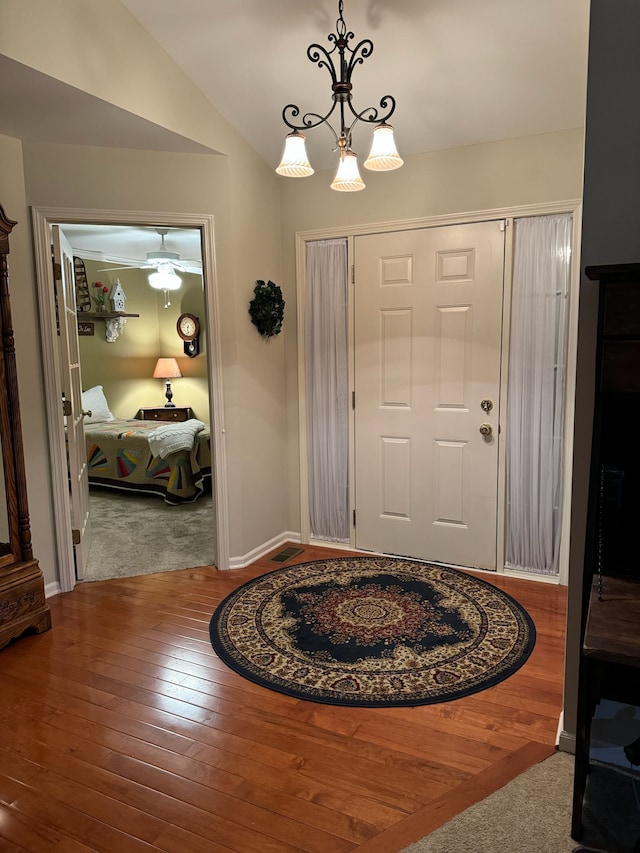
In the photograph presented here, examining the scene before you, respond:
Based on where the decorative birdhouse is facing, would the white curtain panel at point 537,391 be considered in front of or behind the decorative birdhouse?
in front

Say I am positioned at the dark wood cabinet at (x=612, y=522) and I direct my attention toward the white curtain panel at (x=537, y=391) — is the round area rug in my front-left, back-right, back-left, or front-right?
front-left

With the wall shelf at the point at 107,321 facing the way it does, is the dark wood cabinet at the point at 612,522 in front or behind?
in front

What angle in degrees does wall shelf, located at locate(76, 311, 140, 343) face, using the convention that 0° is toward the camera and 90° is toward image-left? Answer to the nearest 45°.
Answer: approximately 315°

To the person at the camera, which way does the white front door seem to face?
facing the viewer

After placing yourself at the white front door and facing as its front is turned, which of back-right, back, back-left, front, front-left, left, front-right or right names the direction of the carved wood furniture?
front-right

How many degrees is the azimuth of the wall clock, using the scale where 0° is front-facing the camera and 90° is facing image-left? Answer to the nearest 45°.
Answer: approximately 45°

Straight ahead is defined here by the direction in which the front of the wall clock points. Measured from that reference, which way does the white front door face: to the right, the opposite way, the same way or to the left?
the same way

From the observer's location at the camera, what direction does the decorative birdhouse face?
facing the viewer and to the right of the viewer

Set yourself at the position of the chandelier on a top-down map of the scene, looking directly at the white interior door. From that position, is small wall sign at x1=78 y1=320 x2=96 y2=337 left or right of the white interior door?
right
